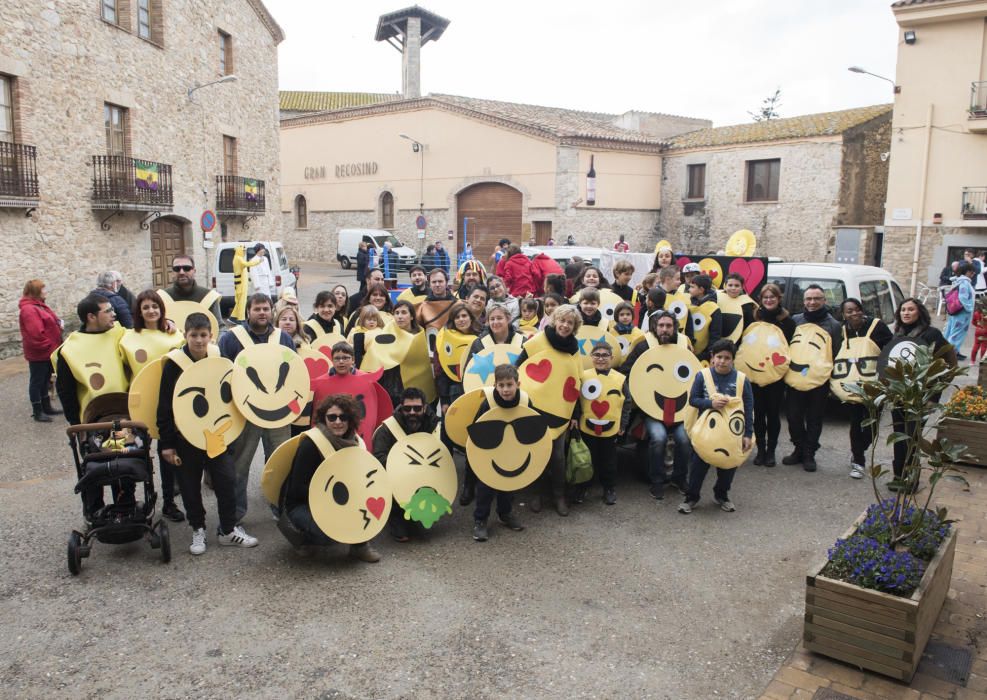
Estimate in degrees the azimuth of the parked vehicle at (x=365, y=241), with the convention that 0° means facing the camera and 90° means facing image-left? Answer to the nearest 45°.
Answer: approximately 315°

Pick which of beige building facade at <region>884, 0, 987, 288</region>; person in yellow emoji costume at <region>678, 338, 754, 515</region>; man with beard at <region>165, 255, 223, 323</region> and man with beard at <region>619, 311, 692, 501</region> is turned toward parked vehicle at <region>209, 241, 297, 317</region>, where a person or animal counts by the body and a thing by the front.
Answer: the beige building facade

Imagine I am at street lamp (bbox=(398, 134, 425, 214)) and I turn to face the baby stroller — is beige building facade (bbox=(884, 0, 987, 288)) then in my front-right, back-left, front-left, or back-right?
front-left

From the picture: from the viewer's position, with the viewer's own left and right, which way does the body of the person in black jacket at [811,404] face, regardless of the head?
facing the viewer and to the left of the viewer

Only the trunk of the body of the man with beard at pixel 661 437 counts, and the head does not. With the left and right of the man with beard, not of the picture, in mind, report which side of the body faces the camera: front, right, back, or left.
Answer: front

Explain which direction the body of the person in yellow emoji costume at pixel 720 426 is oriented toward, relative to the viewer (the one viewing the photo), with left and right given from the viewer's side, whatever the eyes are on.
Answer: facing the viewer

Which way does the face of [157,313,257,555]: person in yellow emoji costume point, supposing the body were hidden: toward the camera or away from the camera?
toward the camera

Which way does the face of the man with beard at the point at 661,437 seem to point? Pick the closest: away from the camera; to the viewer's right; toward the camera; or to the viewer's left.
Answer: toward the camera

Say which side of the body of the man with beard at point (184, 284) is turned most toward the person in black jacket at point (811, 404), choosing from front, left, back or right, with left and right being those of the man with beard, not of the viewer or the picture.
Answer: left

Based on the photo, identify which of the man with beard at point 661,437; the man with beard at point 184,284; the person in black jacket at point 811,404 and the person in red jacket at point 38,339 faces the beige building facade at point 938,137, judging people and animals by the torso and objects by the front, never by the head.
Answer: the person in red jacket

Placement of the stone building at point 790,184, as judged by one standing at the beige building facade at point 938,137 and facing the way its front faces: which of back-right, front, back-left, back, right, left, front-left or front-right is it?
right

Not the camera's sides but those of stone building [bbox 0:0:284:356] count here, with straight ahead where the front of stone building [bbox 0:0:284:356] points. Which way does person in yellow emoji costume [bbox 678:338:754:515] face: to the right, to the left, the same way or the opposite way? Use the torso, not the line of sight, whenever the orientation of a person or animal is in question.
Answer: to the right

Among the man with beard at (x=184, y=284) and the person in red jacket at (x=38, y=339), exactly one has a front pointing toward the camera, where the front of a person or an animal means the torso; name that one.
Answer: the man with beard

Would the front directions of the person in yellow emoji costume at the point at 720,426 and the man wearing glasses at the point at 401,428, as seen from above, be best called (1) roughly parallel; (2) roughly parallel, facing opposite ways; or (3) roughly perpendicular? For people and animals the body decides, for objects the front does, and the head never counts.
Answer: roughly parallel

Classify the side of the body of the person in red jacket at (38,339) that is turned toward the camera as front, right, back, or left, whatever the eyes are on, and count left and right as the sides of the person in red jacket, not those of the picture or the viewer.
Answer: right

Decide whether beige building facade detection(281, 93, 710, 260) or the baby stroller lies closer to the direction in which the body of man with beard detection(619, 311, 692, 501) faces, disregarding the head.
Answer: the baby stroller

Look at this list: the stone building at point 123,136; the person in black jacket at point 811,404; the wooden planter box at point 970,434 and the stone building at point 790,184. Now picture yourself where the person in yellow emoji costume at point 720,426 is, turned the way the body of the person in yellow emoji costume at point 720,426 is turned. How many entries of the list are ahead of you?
0

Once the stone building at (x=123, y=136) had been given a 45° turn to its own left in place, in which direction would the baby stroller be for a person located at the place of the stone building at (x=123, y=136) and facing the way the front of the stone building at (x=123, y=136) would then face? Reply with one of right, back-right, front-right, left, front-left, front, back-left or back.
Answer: right

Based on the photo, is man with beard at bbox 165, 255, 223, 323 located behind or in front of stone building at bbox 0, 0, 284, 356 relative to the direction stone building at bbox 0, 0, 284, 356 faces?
in front

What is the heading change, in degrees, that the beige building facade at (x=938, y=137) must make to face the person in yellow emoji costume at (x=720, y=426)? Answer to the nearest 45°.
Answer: approximately 45° to its left

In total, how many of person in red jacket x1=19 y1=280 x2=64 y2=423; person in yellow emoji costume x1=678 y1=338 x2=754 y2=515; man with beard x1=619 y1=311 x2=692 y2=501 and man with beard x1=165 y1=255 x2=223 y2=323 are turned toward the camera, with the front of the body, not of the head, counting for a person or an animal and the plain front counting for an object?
3
